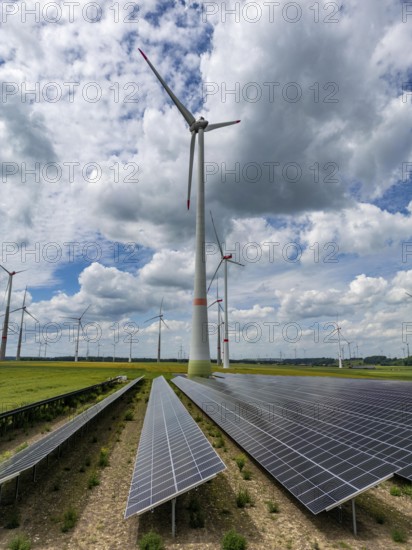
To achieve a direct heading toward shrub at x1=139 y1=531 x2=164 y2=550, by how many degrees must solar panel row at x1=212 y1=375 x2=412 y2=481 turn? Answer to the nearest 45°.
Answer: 0° — it already faces it

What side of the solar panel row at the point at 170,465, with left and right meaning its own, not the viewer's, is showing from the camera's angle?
left

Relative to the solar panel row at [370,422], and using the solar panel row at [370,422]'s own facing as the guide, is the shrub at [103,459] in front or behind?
in front

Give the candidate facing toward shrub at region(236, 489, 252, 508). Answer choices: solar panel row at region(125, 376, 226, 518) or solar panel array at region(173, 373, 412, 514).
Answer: the solar panel array

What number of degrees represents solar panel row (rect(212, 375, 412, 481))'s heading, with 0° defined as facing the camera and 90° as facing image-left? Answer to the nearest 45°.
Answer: approximately 45°

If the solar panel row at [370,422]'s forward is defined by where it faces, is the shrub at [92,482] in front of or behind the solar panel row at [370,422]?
in front

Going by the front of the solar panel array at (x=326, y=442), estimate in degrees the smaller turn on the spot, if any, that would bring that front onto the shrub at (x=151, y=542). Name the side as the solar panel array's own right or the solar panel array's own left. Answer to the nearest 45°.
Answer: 0° — it already faces it

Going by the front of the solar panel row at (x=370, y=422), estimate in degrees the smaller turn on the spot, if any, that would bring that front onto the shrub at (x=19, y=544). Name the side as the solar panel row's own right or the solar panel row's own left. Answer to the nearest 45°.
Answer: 0° — it already faces it

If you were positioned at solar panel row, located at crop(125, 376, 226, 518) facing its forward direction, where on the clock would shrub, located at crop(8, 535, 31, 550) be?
The shrub is roughly at 11 o'clock from the solar panel row.

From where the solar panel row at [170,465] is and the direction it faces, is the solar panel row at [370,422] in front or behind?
behind

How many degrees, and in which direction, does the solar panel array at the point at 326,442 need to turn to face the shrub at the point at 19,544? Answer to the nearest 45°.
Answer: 0° — it already faces it
